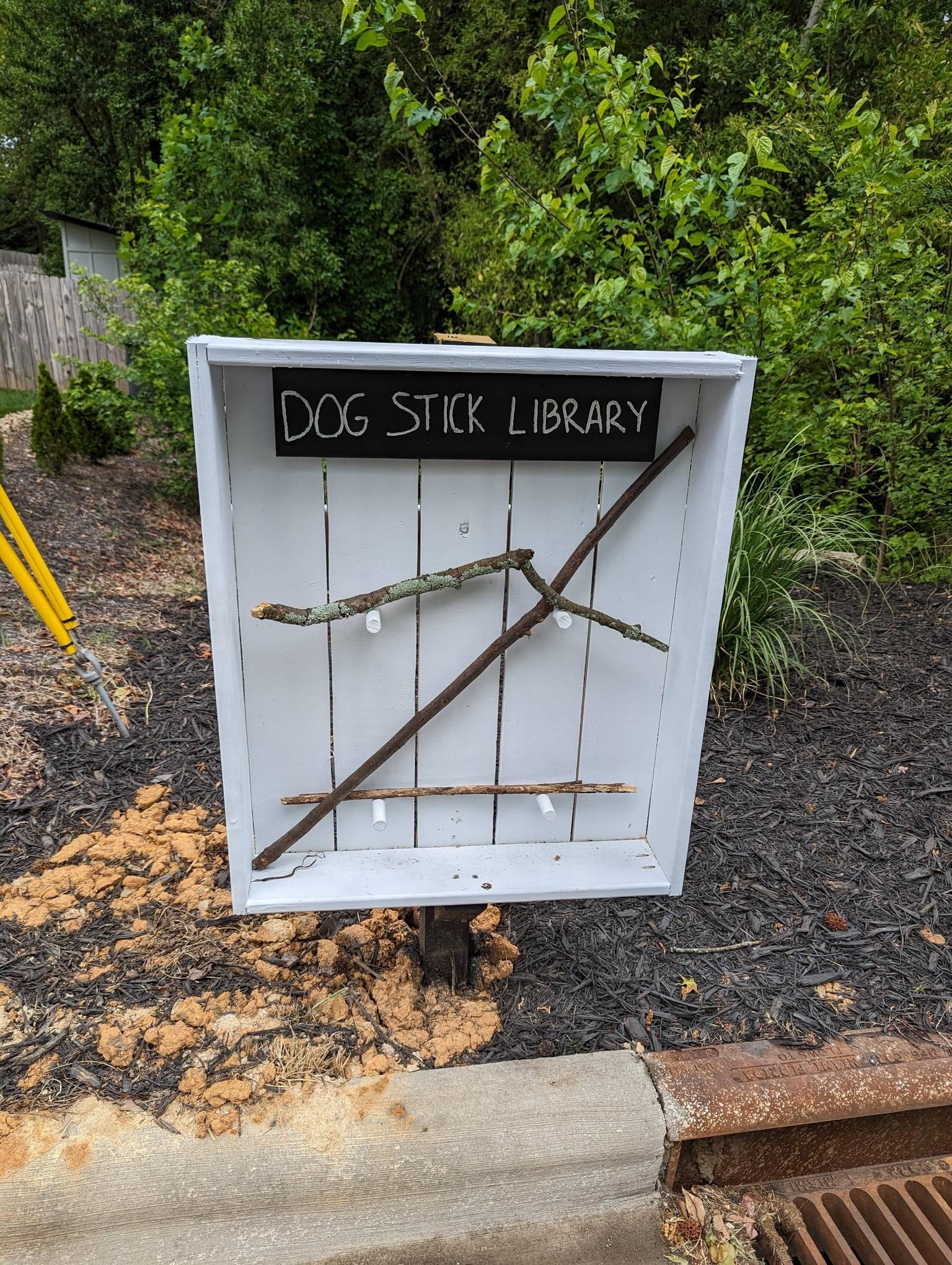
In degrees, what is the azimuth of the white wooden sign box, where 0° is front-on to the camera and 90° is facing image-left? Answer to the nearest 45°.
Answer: approximately 0°

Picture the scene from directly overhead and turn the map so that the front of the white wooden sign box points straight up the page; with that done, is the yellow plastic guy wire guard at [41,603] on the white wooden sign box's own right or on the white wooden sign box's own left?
on the white wooden sign box's own right

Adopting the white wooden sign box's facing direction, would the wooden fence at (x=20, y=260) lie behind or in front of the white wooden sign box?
behind

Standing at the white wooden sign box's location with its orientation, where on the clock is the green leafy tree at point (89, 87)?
The green leafy tree is roughly at 5 o'clock from the white wooden sign box.

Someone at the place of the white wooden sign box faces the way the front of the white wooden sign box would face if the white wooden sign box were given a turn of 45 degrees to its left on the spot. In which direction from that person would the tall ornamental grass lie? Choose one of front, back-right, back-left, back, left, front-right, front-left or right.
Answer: left

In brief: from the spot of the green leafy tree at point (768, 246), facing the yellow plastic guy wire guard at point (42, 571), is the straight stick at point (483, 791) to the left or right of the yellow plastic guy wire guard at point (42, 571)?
left

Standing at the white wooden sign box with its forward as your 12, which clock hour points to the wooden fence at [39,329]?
The wooden fence is roughly at 5 o'clock from the white wooden sign box.

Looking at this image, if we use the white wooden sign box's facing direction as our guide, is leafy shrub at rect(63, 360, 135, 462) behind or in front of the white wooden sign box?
behind

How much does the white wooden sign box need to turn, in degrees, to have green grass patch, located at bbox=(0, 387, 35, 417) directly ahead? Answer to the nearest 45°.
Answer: approximately 135° to its right

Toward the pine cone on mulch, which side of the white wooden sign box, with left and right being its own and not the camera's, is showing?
left

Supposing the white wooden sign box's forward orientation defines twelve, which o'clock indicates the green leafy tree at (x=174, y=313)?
The green leafy tree is roughly at 5 o'clock from the white wooden sign box.

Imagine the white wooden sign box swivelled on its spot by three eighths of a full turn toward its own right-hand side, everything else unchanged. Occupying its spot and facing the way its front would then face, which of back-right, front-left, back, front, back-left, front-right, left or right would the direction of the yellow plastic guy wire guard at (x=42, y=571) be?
front
